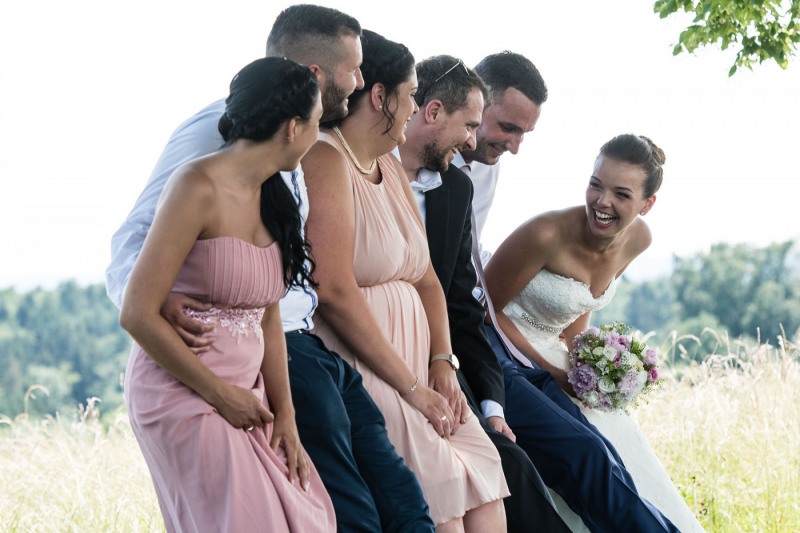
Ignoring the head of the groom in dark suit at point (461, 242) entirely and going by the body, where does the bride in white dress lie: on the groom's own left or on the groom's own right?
on the groom's own left

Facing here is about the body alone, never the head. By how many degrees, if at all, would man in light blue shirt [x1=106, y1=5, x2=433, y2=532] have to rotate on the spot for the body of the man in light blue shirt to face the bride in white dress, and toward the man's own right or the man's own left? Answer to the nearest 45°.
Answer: approximately 90° to the man's own left

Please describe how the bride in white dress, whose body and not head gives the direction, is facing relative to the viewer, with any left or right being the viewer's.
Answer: facing the viewer and to the right of the viewer

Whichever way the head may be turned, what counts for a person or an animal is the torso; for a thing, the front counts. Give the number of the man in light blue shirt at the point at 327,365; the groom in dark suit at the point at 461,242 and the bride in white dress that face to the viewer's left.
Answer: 0

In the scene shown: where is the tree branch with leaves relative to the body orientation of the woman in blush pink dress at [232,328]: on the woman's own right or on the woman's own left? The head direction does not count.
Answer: on the woman's own left

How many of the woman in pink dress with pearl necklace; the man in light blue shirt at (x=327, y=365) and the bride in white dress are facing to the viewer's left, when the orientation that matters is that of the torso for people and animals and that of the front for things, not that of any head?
0

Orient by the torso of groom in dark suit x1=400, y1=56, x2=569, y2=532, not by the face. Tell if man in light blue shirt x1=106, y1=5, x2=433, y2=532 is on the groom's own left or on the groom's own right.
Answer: on the groom's own right

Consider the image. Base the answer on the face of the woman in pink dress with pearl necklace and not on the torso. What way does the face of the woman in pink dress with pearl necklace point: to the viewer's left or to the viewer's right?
to the viewer's right

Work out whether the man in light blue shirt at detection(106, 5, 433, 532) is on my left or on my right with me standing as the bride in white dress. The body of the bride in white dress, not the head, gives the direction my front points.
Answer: on my right

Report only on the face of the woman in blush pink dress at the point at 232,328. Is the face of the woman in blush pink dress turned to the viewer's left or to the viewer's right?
to the viewer's right
